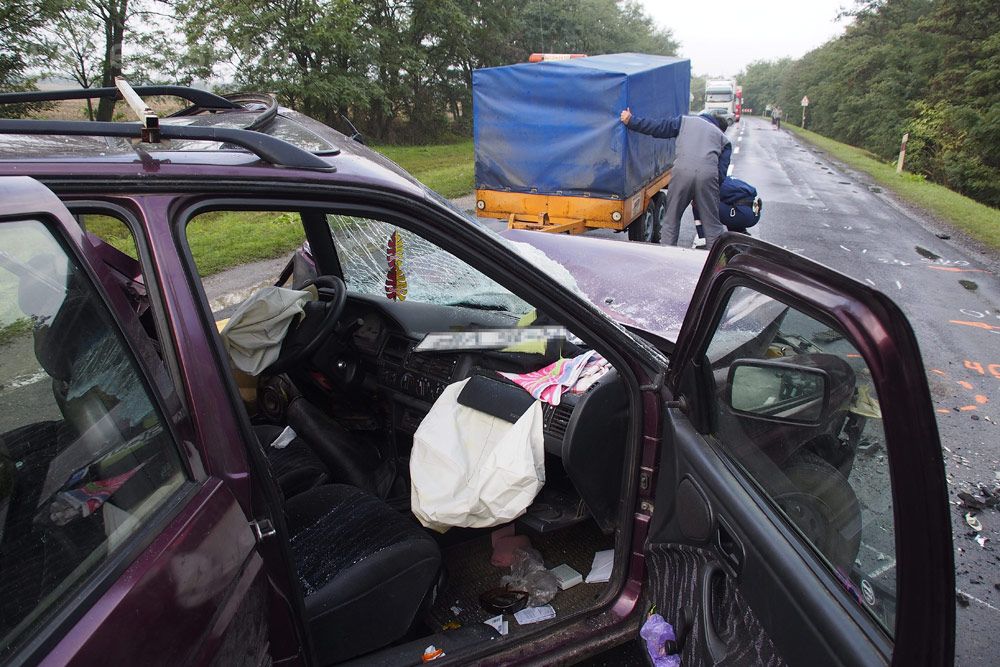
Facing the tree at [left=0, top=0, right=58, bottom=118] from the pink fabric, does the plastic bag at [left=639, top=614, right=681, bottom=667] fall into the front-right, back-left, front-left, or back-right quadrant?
back-left

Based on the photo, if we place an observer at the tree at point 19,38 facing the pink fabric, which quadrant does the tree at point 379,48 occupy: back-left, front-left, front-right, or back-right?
back-left

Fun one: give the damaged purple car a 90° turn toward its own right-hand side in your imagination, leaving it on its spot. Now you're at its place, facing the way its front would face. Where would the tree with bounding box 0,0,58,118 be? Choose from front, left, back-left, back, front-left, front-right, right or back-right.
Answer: back

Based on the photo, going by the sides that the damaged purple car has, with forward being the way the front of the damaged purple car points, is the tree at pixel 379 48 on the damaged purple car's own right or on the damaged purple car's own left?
on the damaged purple car's own left

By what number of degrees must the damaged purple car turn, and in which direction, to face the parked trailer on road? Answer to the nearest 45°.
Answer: approximately 45° to its left

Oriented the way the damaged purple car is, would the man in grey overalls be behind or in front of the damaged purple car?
in front

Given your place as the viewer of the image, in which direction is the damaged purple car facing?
facing away from the viewer and to the right of the viewer

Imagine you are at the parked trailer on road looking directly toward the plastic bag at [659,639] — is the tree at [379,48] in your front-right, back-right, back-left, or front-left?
back-right

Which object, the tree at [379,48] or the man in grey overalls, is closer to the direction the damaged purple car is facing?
the man in grey overalls
